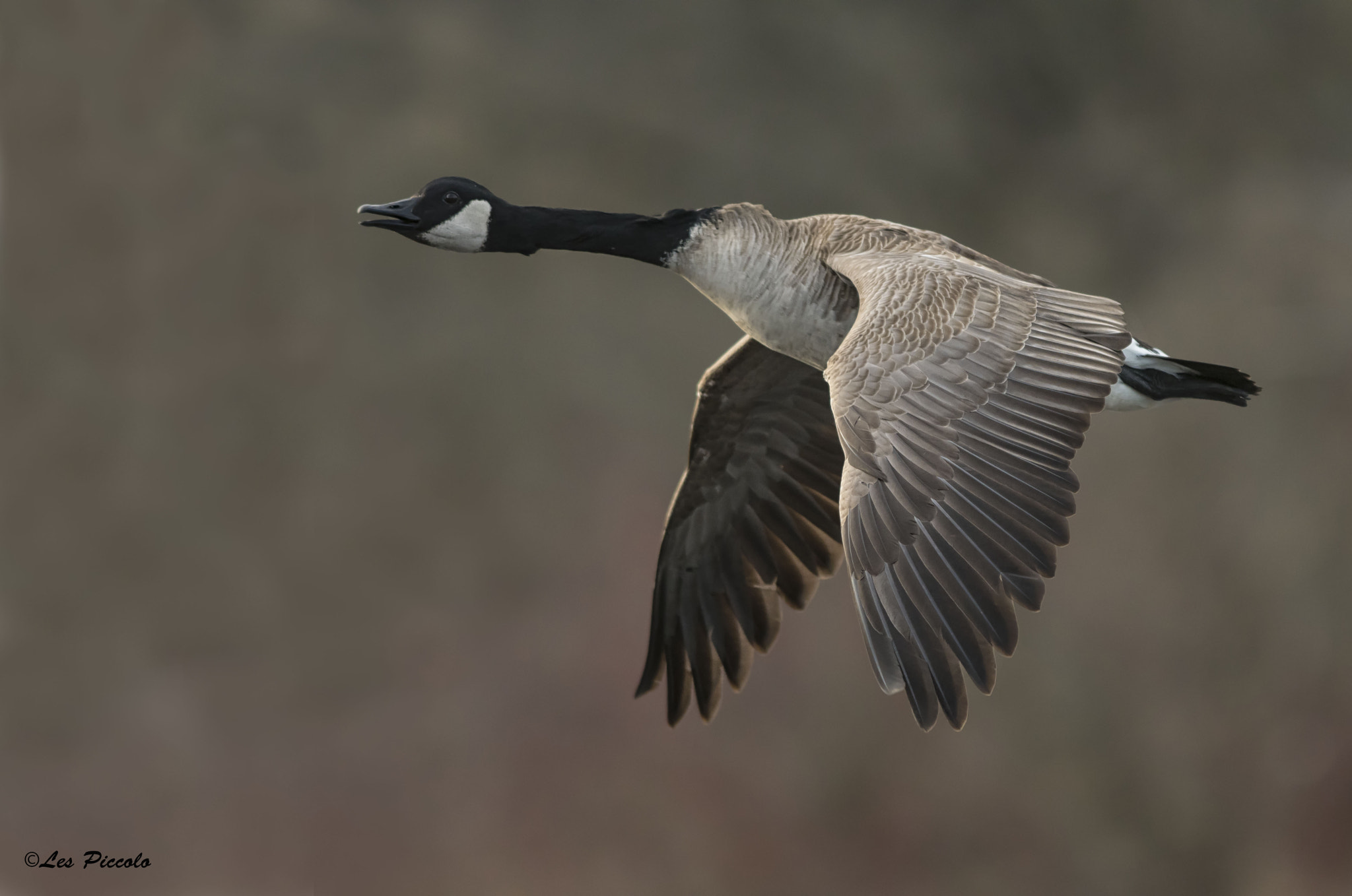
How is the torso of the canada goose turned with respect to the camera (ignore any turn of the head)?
to the viewer's left
